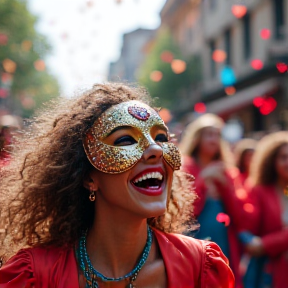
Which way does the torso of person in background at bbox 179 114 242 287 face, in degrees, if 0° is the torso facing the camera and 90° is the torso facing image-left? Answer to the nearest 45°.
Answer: approximately 0°

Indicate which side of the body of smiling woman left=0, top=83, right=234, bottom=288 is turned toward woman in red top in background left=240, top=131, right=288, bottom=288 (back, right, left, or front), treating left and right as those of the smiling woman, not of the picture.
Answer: back

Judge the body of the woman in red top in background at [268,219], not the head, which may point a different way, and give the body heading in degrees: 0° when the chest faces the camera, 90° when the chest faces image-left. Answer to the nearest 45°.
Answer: approximately 315°

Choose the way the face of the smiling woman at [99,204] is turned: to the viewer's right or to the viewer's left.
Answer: to the viewer's right

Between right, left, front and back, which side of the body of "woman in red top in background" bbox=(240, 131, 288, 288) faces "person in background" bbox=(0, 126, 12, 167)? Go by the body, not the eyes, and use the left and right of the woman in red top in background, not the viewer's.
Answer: right

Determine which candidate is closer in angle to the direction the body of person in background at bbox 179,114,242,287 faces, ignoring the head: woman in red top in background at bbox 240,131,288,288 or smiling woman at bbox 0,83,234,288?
the smiling woman

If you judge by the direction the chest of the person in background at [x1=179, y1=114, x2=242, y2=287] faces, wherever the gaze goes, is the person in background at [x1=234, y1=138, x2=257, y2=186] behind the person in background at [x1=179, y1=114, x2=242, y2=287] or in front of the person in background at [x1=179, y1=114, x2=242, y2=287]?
behind

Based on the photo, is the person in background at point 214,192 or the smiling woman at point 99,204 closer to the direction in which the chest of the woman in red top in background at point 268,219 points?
the smiling woman
